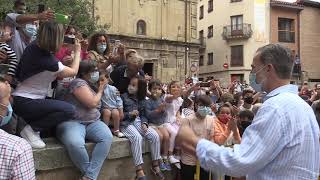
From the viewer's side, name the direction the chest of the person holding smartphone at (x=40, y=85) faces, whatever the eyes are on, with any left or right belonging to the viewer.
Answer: facing away from the viewer and to the right of the viewer

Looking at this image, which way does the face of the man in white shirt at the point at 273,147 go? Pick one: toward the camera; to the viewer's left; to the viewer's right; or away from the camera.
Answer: to the viewer's left

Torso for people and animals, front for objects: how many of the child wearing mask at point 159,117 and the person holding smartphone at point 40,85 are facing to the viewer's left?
0

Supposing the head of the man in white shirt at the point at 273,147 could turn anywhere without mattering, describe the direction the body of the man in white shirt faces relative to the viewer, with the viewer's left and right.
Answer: facing away from the viewer and to the left of the viewer

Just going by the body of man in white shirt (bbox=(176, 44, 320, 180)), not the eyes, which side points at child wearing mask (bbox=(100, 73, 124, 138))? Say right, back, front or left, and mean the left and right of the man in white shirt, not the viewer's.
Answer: front

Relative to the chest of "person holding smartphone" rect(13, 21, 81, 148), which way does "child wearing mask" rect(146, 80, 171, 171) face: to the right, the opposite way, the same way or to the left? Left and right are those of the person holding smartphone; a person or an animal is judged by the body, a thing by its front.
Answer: to the right

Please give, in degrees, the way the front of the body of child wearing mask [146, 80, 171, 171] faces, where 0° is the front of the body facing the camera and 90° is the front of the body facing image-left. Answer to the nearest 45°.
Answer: approximately 315°

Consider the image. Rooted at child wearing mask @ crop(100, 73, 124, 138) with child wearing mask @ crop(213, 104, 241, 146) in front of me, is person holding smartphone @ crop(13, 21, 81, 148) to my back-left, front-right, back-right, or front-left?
back-right

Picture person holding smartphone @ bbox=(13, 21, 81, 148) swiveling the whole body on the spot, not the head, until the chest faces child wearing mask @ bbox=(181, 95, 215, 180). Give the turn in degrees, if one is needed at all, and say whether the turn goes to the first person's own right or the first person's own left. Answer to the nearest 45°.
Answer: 0° — they already face them

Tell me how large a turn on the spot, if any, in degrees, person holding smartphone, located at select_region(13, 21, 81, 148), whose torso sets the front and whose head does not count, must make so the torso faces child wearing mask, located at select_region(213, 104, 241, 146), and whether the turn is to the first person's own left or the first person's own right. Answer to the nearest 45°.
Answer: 0° — they already face them

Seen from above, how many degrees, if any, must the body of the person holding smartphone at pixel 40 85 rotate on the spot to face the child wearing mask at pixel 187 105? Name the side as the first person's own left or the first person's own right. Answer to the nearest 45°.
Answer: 0° — they already face them

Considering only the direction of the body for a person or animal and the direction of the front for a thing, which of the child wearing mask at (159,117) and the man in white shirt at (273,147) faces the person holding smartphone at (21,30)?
the man in white shirt

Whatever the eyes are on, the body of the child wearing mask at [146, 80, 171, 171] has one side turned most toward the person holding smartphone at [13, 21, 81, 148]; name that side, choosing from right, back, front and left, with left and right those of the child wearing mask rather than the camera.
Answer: right
